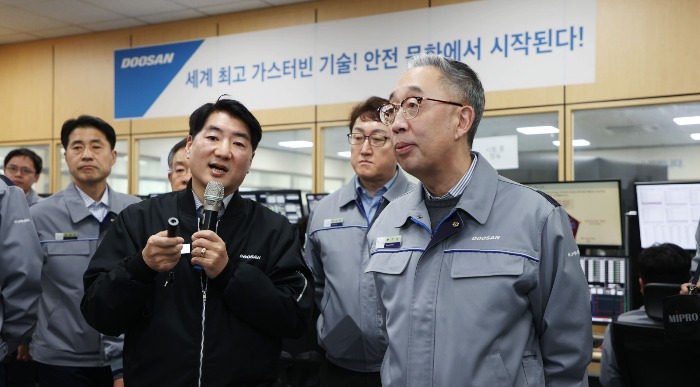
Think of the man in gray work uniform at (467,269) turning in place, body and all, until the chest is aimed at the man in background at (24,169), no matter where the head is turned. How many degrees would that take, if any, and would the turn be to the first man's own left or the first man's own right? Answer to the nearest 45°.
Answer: approximately 90° to the first man's own right

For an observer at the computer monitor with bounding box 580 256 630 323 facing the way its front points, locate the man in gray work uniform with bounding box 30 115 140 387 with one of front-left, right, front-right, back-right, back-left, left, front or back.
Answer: front-right

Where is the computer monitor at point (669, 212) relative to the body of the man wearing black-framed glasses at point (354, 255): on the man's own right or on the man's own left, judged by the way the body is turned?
on the man's own left

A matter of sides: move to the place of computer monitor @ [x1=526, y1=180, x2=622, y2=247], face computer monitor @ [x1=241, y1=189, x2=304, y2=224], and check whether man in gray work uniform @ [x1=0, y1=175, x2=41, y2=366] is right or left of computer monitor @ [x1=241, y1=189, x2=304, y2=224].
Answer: left

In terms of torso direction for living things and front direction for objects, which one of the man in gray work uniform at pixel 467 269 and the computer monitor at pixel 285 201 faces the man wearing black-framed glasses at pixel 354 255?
the computer monitor

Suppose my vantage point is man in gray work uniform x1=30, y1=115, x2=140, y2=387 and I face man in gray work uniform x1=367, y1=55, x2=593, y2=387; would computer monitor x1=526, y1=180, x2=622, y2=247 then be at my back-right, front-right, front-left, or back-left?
front-left

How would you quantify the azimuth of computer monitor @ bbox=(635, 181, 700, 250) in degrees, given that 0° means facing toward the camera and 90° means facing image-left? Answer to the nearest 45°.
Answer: approximately 0°

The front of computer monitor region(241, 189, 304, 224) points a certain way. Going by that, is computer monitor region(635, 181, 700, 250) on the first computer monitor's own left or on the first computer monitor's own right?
on the first computer monitor's own left

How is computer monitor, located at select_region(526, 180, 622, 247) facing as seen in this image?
toward the camera

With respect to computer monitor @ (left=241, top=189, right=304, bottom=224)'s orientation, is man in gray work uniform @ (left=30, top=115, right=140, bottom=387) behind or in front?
in front

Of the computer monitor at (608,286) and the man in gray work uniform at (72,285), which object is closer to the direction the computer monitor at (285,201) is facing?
the man in gray work uniform

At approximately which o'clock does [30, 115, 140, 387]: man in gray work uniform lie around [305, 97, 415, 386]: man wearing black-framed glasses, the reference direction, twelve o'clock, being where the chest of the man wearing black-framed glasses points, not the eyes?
The man in gray work uniform is roughly at 3 o'clock from the man wearing black-framed glasses.

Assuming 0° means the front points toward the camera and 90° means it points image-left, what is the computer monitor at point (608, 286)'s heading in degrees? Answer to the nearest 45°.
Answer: approximately 0°

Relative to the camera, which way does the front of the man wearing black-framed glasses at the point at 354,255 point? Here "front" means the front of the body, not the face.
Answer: toward the camera
